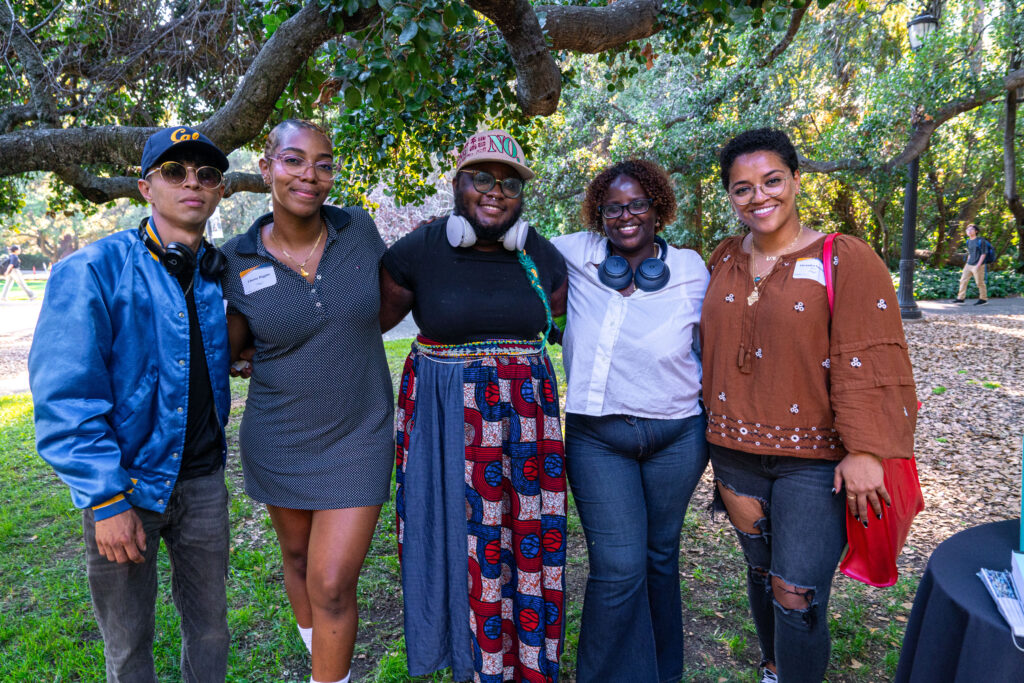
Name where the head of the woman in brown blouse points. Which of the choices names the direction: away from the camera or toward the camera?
toward the camera

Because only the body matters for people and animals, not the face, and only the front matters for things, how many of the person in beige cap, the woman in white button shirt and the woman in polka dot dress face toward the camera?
3

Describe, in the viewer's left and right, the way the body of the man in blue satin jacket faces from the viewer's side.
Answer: facing the viewer and to the right of the viewer

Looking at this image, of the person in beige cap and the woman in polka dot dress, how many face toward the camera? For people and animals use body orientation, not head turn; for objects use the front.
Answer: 2

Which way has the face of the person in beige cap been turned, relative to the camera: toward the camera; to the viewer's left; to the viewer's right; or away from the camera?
toward the camera

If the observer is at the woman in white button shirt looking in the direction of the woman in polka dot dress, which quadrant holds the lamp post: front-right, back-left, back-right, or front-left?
back-right

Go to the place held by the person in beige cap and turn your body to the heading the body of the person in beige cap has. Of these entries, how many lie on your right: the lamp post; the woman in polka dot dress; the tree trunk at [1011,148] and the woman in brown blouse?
1

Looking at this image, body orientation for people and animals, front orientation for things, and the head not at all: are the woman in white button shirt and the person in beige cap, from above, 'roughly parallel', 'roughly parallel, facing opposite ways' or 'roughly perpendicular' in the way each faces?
roughly parallel

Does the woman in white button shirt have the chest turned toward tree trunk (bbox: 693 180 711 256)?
no

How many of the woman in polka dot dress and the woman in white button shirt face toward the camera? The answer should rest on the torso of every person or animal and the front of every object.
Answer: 2

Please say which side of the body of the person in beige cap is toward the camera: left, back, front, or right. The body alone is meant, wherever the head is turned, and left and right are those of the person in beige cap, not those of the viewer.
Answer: front

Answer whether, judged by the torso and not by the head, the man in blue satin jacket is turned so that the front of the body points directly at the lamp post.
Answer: no

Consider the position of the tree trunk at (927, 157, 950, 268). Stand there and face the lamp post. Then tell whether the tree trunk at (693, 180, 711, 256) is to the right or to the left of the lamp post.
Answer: right

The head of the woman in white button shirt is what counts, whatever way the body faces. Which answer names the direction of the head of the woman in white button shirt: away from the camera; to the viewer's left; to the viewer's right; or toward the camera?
toward the camera

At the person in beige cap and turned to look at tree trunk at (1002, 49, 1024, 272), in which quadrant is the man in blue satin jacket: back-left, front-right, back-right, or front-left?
back-left

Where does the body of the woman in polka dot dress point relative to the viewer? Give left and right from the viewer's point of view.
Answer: facing the viewer

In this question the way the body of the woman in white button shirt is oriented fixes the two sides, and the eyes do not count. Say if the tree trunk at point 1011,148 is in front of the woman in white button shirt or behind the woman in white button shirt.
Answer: behind

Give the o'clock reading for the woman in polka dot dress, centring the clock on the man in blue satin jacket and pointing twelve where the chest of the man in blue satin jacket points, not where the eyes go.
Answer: The woman in polka dot dress is roughly at 10 o'clock from the man in blue satin jacket.

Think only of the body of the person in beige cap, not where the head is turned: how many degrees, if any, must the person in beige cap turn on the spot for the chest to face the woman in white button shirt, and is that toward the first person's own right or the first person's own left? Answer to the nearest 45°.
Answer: approximately 90° to the first person's own left
